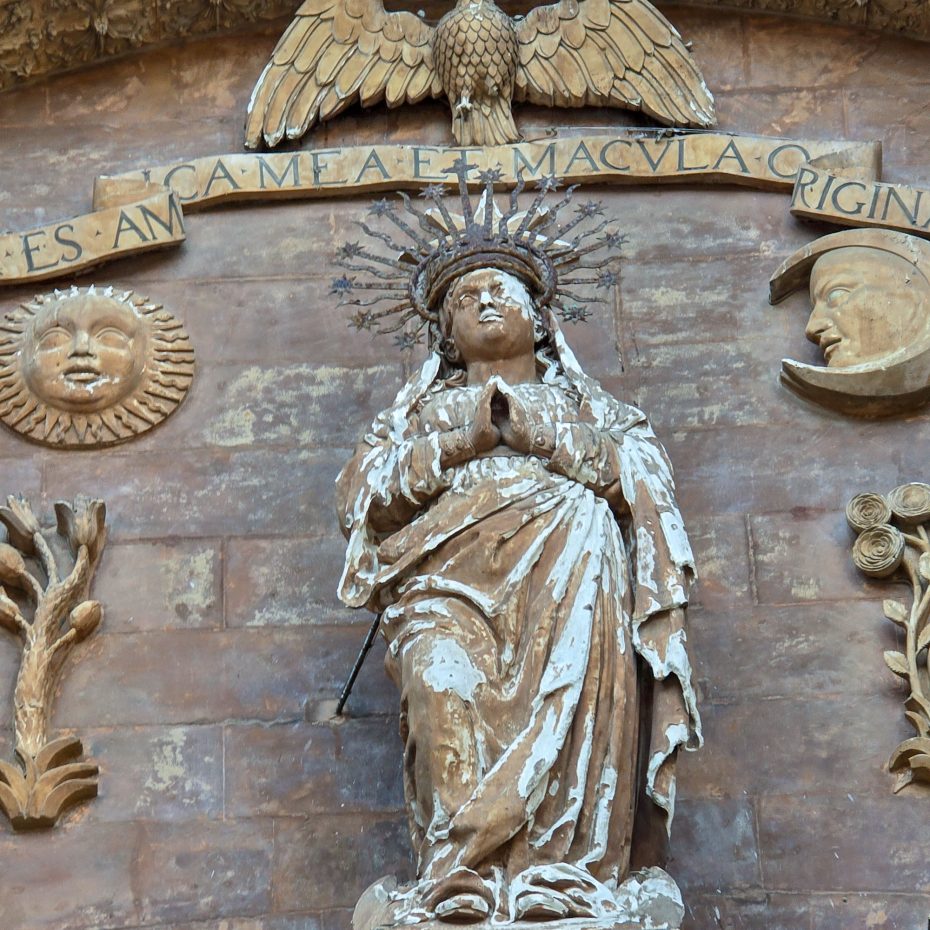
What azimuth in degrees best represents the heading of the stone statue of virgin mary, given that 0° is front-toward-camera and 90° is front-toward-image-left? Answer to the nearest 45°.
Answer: approximately 0°

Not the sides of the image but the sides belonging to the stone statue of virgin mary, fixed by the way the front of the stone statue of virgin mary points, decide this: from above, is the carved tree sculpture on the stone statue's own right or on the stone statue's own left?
on the stone statue's own right

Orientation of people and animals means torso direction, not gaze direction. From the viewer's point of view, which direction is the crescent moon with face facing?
to the viewer's left

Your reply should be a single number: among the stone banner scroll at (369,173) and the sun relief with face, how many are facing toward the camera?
2

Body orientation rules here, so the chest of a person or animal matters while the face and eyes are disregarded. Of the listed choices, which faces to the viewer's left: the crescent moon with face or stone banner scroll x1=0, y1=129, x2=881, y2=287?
the crescent moon with face

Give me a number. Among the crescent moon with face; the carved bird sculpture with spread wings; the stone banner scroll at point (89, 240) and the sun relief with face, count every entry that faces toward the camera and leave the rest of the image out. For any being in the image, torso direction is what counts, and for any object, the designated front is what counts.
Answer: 3

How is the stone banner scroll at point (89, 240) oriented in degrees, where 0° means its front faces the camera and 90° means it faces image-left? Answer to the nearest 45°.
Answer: approximately 0°
